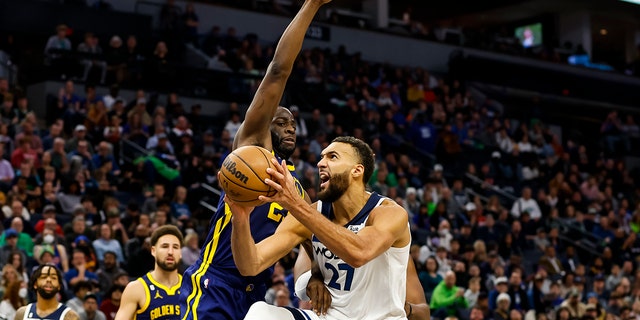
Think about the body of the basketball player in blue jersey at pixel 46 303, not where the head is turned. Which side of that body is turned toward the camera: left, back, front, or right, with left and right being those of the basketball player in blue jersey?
front

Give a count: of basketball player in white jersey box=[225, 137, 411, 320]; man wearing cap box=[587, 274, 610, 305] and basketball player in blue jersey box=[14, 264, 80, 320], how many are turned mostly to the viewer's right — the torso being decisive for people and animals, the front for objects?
0

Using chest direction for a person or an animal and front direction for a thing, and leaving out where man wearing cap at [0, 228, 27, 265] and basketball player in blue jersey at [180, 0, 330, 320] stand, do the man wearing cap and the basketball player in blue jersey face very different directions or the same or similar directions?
same or similar directions

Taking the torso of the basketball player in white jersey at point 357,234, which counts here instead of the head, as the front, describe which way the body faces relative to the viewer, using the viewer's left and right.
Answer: facing the viewer and to the left of the viewer

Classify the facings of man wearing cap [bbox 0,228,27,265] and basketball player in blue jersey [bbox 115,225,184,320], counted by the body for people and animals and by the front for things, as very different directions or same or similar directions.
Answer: same or similar directions

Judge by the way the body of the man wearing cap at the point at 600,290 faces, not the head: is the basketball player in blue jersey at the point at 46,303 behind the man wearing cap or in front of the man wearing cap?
in front

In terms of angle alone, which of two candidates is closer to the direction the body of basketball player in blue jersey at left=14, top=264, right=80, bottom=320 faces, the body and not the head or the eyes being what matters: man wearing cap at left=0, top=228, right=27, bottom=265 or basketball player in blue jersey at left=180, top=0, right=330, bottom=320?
the basketball player in blue jersey

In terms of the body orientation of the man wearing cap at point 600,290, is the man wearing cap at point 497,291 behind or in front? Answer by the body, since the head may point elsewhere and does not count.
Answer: in front

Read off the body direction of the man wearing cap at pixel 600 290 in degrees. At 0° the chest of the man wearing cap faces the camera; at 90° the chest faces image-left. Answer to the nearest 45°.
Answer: approximately 45°

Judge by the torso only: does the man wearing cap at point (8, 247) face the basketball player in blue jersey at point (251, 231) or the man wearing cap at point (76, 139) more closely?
the basketball player in blue jersey

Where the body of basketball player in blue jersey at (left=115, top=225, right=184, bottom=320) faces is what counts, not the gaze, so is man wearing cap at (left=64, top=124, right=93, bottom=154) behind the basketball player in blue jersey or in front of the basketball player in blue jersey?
behind
